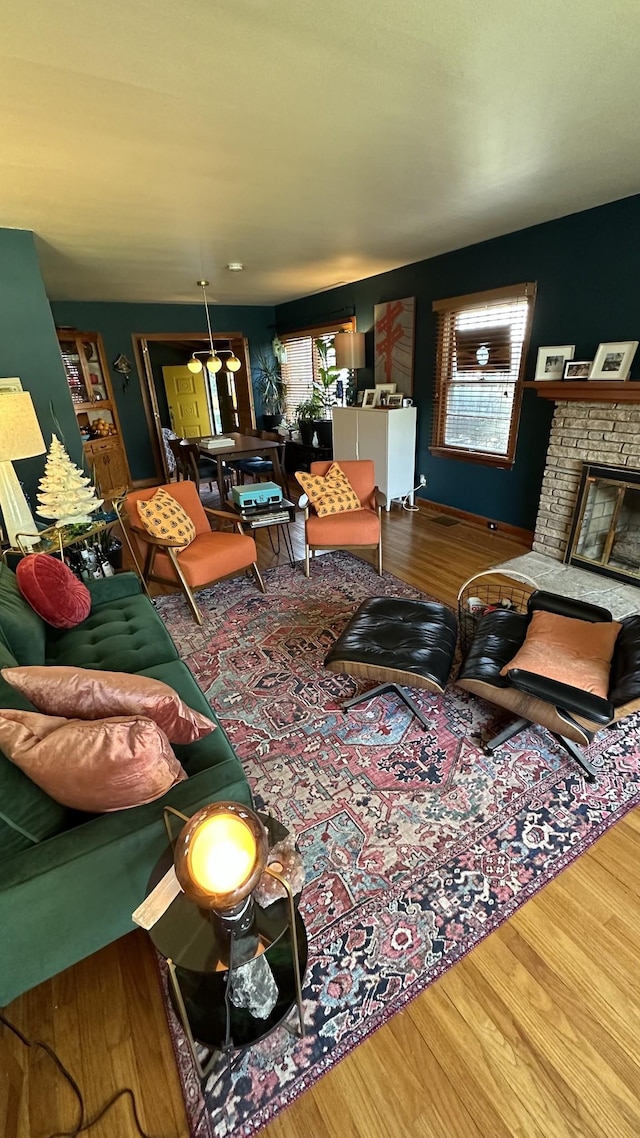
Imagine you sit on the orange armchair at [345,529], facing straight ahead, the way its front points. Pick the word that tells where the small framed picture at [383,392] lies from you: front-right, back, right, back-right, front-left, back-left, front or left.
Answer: back

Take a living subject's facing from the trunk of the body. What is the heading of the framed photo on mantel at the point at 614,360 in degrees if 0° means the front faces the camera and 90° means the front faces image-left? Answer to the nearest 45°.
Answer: approximately 45°

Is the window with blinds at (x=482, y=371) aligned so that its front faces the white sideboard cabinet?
no

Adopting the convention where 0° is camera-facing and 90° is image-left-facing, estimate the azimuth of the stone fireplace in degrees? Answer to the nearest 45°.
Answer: approximately 45°

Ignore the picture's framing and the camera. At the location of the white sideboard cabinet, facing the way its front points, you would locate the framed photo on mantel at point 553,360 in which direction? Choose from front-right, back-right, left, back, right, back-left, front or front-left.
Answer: left

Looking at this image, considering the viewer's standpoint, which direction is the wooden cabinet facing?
facing the viewer and to the right of the viewer

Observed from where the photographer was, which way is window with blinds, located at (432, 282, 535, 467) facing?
facing the viewer and to the left of the viewer

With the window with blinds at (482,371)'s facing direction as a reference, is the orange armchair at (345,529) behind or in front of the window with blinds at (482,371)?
in front

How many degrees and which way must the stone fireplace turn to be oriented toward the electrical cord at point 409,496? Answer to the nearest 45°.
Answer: approximately 90° to its right

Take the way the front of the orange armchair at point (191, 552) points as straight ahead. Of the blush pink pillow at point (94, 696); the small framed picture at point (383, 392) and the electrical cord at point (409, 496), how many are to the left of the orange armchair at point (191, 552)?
2

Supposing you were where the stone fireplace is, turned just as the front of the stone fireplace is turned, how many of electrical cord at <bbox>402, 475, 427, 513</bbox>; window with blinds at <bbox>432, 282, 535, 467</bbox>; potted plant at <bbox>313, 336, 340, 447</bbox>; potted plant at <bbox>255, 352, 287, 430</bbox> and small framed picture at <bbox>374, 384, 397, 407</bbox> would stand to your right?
5

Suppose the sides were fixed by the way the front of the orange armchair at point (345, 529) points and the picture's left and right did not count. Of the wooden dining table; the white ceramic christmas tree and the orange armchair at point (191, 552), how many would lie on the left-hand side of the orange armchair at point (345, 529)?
0

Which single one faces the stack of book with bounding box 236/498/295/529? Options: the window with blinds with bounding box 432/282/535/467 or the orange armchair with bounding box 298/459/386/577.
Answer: the window with blinds

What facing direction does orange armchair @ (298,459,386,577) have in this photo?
toward the camera

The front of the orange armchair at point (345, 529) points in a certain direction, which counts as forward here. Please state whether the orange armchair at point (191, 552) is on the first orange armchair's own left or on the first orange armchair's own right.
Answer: on the first orange armchair's own right

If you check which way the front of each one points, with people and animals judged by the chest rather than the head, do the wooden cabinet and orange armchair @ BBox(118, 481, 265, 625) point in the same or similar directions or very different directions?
same or similar directions

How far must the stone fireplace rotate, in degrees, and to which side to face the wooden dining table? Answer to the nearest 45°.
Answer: approximately 45° to its right

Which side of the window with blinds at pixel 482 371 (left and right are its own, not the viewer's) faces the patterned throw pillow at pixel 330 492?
front
